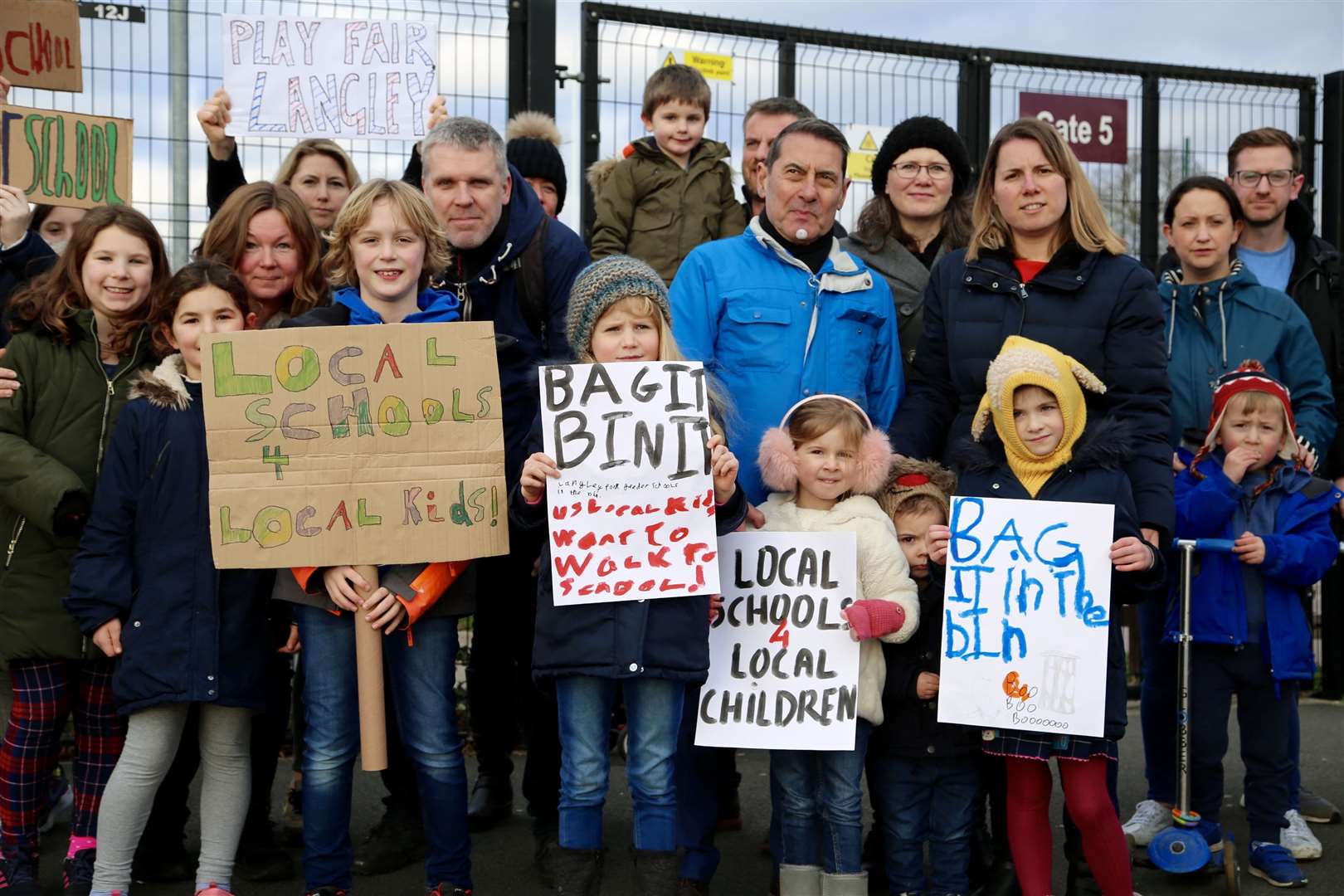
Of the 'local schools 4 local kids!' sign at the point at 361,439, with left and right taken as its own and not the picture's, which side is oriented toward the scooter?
left

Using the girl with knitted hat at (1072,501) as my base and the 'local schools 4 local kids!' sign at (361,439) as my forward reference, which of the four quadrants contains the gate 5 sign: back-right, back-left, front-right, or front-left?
back-right

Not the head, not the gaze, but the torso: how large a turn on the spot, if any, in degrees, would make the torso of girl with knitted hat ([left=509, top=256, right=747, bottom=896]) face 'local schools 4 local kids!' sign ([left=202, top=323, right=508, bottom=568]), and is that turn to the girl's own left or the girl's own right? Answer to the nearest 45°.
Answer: approximately 90° to the girl's own right

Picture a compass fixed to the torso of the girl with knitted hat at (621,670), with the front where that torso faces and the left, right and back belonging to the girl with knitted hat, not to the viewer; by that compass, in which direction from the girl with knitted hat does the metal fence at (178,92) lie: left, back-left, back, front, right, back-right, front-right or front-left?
back-right

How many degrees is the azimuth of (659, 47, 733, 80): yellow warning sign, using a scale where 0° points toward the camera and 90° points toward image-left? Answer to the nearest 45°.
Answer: approximately 0°

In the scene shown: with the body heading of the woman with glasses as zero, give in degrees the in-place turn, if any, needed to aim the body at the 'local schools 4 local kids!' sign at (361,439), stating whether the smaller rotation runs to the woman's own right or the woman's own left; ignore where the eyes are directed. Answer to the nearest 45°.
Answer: approximately 45° to the woman's own right

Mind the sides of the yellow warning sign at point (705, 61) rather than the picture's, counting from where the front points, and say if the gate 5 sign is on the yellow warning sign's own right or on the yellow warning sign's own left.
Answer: on the yellow warning sign's own left

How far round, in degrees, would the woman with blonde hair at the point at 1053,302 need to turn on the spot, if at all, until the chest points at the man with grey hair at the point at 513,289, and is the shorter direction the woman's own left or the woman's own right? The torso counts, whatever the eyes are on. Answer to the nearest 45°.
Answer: approximately 90° to the woman's own right

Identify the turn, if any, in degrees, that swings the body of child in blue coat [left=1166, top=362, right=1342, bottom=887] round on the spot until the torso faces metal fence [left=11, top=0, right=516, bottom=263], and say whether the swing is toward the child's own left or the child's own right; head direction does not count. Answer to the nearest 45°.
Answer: approximately 90° to the child's own right

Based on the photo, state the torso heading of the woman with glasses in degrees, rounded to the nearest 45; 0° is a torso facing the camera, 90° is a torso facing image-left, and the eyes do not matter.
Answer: approximately 0°
